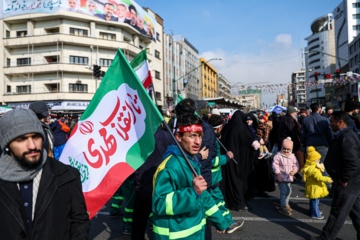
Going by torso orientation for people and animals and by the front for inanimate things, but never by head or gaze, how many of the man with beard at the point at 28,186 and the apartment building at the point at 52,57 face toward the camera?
2

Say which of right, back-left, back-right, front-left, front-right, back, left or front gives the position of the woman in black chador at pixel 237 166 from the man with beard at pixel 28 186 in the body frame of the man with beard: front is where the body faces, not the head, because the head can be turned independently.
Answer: back-left

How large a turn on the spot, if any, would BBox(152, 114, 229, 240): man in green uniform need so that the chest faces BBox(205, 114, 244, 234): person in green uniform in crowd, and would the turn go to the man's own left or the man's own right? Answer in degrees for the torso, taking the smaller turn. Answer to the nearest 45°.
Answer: approximately 135° to the man's own left

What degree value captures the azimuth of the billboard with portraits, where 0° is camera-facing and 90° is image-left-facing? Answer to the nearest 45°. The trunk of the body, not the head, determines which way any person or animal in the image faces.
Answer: approximately 0°

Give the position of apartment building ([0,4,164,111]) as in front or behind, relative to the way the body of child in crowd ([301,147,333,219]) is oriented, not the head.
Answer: behind

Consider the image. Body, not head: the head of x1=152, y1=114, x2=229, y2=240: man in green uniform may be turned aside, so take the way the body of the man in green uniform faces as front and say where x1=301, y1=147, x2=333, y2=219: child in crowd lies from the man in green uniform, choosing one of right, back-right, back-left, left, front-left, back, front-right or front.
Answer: left

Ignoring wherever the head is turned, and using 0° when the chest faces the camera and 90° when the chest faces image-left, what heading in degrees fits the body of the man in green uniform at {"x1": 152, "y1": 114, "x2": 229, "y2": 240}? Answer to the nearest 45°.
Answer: approximately 315°
